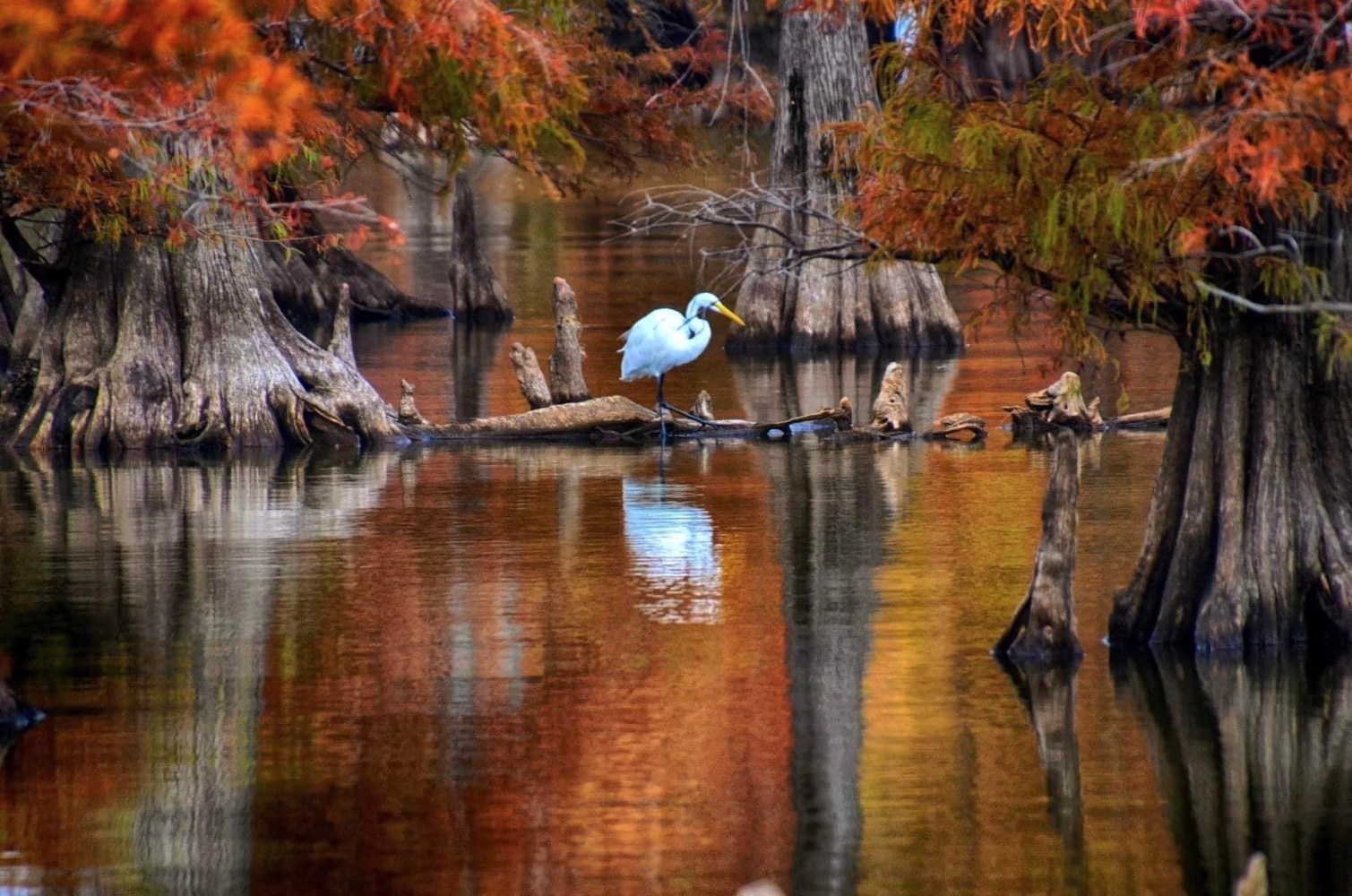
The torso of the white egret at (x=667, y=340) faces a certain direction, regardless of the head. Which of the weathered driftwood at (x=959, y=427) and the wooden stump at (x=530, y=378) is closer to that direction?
the weathered driftwood

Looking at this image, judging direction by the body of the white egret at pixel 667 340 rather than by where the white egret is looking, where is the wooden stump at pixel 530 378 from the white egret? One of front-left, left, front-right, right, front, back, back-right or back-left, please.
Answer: back

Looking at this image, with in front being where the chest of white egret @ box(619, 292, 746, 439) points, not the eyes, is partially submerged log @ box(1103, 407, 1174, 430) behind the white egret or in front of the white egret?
in front

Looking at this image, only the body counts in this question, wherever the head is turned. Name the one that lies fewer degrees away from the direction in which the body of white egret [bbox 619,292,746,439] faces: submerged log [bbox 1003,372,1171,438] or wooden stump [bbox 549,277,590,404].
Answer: the submerged log

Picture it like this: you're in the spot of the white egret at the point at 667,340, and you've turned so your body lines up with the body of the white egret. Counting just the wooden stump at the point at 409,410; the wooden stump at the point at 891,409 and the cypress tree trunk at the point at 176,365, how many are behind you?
2

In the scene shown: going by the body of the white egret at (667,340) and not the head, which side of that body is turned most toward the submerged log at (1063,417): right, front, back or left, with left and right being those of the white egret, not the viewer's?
front

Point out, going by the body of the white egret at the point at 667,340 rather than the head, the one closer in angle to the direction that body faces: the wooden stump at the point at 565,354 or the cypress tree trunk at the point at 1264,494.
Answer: the cypress tree trunk

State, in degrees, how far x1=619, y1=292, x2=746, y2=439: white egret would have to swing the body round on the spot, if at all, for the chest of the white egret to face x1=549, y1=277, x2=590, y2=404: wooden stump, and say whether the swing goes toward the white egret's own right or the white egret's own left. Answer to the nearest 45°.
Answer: approximately 180°

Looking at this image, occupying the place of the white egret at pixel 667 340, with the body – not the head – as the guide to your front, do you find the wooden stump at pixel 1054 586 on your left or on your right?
on your right

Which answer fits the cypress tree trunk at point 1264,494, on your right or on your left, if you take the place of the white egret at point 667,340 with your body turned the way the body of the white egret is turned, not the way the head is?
on your right

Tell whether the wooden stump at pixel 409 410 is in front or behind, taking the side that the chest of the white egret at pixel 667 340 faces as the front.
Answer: behind

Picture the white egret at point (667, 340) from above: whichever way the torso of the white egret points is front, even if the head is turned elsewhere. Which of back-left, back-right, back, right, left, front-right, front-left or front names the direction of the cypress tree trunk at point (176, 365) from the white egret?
back

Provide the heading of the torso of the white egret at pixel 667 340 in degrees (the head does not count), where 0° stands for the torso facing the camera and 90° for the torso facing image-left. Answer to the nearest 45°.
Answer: approximately 270°

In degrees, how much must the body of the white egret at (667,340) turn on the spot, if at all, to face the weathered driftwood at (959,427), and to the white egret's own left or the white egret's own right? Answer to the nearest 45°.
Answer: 0° — it already faces it
